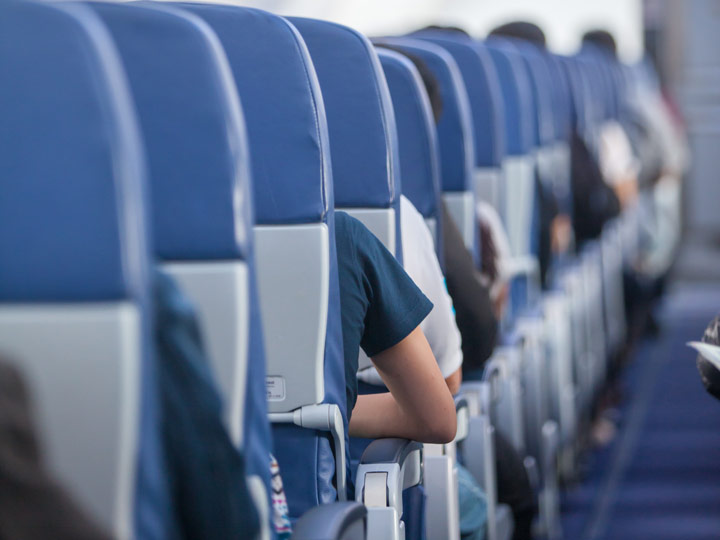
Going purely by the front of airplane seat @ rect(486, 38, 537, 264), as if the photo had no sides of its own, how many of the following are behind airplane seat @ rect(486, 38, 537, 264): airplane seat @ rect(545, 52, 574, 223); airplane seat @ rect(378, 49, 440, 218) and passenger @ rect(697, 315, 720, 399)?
2

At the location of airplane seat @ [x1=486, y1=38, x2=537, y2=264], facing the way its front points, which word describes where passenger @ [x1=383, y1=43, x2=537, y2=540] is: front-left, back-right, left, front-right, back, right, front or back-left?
back

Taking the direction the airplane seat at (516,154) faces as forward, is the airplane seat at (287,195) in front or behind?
behind

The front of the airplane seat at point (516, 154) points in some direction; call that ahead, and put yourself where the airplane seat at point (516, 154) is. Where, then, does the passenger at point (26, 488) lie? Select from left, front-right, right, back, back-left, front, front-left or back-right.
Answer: back

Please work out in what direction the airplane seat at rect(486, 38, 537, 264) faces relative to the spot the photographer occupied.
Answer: facing away from the viewer

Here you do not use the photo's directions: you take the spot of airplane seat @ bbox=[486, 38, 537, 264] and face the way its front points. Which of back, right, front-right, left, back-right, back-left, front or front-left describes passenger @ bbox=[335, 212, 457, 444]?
back

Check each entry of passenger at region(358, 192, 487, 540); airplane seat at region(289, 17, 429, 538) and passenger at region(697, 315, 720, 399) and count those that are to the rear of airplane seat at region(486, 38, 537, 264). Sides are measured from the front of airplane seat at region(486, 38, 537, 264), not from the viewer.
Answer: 3

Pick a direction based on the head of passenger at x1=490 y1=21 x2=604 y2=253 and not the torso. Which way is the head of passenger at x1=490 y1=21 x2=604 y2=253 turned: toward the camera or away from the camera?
away from the camera

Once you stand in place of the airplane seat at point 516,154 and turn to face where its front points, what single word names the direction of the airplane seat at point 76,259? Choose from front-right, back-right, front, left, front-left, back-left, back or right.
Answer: back

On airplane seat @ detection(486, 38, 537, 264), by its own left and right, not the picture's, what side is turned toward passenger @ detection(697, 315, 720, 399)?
back

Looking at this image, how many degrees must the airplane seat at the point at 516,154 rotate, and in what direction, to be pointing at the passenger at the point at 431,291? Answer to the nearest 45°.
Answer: approximately 180°

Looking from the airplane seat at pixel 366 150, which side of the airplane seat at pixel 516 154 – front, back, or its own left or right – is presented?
back
